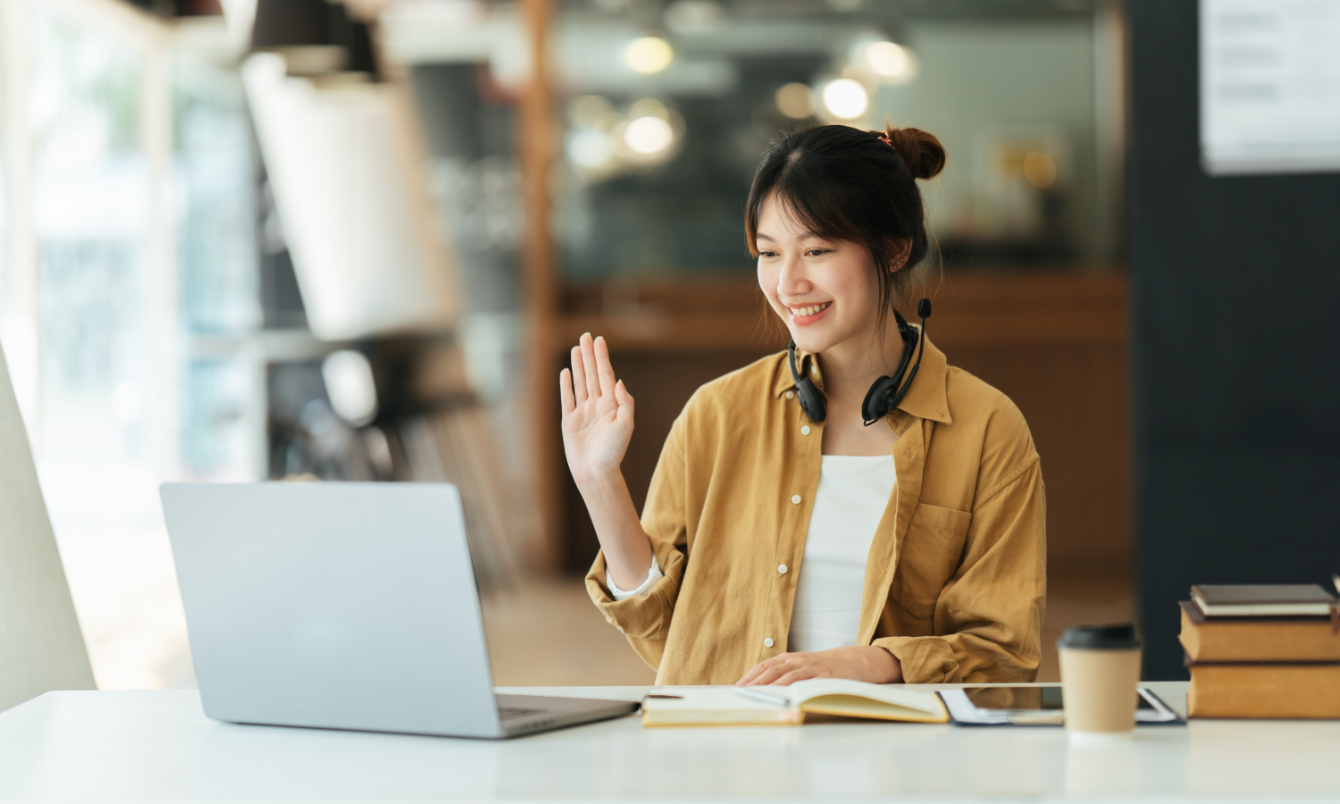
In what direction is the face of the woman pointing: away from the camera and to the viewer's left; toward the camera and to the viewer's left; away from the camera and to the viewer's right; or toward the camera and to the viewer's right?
toward the camera and to the viewer's left

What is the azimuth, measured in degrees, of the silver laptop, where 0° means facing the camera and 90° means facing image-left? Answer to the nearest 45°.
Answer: approximately 225°

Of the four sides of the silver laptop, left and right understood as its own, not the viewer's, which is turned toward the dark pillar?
front
